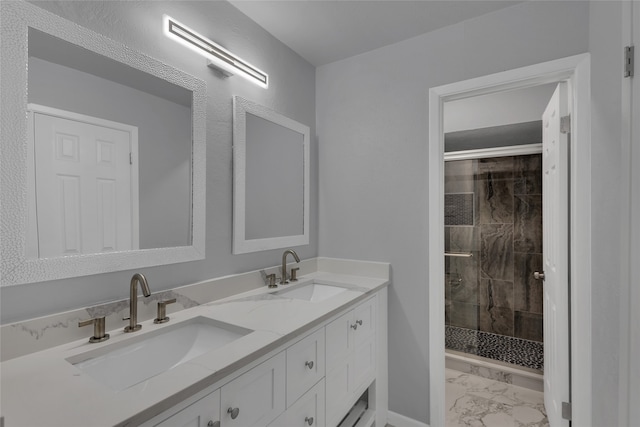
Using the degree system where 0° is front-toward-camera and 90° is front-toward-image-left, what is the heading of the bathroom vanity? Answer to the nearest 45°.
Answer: approximately 315°

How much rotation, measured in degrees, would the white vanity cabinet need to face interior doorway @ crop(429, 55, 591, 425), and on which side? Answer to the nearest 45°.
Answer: approximately 45° to its left

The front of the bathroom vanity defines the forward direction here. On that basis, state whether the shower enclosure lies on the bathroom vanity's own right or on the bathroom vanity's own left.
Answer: on the bathroom vanity's own left

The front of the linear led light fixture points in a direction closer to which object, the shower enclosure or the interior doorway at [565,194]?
the interior doorway

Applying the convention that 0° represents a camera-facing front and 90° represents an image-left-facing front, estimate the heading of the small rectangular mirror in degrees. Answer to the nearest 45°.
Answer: approximately 315°
